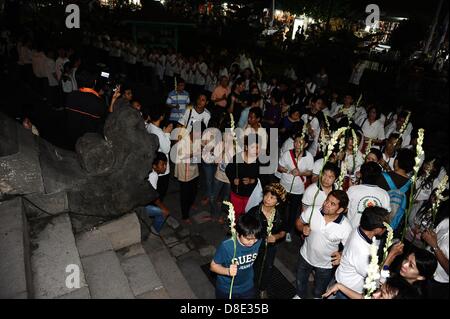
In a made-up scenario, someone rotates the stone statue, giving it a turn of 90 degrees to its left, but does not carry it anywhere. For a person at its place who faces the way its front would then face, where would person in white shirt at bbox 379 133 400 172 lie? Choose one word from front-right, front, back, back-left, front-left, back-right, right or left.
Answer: right

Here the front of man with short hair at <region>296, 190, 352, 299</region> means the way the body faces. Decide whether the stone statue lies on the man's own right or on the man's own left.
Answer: on the man's own right

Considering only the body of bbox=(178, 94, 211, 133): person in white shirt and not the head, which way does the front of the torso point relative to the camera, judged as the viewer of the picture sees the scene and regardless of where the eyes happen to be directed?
toward the camera

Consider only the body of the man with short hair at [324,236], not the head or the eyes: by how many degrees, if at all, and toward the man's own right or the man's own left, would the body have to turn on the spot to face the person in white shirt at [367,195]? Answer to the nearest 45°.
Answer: approximately 135° to the man's own left

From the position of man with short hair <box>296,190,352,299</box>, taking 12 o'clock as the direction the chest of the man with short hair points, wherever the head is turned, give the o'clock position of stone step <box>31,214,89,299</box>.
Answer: The stone step is roughly at 2 o'clock from the man with short hair.

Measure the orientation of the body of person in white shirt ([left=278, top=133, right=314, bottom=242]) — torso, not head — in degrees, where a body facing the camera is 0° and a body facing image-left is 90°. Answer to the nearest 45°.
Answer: approximately 0°

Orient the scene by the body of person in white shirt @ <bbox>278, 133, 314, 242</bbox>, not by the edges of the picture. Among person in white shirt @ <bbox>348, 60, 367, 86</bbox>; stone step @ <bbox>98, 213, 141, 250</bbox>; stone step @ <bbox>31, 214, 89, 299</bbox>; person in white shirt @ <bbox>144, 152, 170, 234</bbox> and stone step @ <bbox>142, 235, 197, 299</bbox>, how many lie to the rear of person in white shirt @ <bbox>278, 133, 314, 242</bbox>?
1

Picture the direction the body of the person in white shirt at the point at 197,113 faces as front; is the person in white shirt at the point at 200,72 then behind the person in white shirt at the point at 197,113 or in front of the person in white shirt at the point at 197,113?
behind

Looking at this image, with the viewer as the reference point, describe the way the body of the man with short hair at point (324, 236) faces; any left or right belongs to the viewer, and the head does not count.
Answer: facing the viewer

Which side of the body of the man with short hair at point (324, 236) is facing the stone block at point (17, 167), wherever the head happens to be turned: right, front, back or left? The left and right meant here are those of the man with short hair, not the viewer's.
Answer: right

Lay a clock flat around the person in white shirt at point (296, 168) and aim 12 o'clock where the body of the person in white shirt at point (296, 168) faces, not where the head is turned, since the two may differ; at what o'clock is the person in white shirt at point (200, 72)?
the person in white shirt at point (200, 72) is roughly at 5 o'clock from the person in white shirt at point (296, 168).
